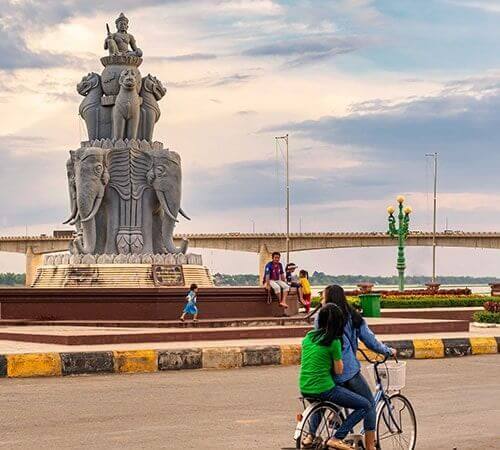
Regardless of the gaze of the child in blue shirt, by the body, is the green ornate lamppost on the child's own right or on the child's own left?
on the child's own left

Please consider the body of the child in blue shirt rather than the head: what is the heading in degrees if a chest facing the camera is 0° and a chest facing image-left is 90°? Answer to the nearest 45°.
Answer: approximately 270°

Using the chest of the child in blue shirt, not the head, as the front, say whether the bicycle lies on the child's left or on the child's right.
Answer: on the child's right

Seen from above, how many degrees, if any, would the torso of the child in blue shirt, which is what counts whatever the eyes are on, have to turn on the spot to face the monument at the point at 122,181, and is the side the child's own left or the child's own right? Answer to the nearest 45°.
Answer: approximately 90° to the child's own left

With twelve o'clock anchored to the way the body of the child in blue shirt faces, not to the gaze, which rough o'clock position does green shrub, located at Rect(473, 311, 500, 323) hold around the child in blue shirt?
The green shrub is roughly at 11 o'clock from the child in blue shirt.

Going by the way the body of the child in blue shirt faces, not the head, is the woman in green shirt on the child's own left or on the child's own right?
on the child's own right
